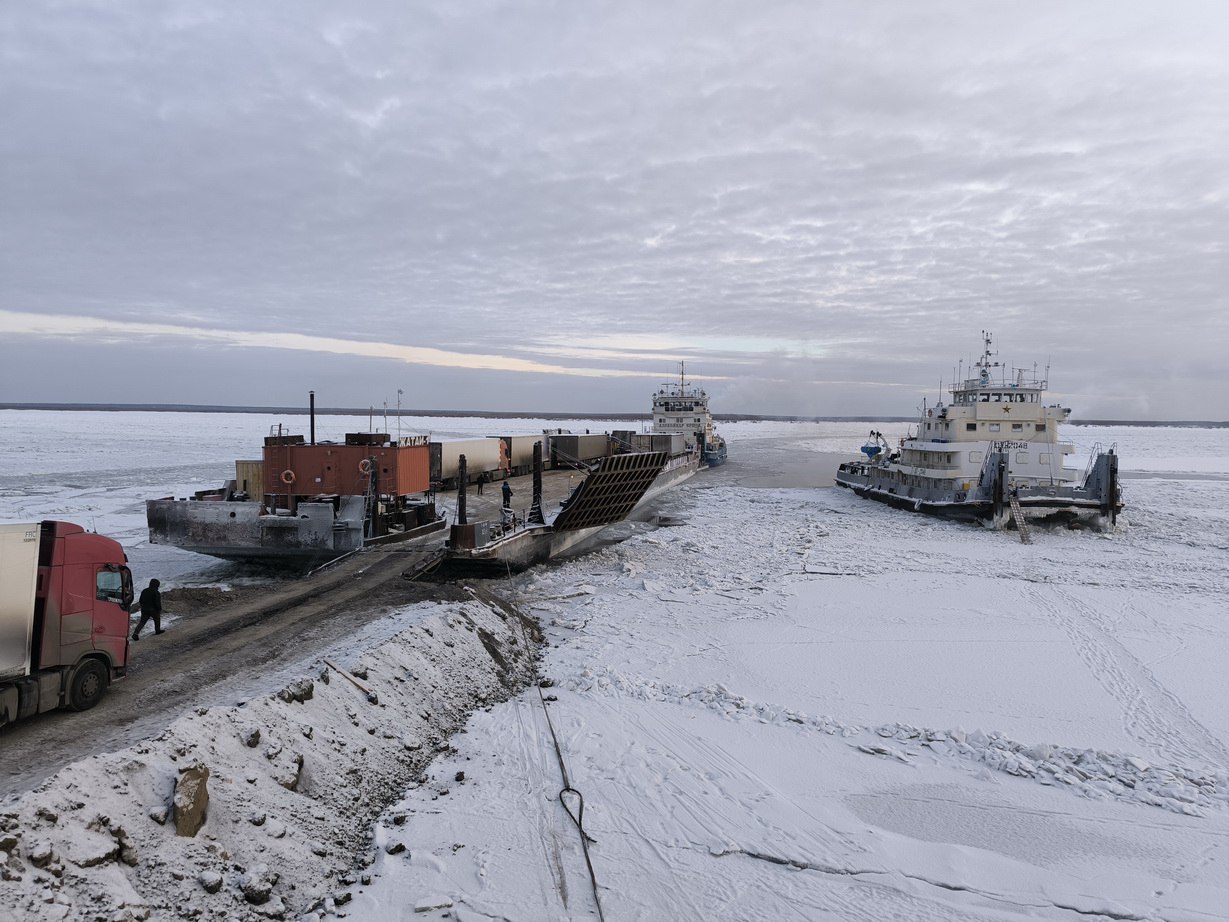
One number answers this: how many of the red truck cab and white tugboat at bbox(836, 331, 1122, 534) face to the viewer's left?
0

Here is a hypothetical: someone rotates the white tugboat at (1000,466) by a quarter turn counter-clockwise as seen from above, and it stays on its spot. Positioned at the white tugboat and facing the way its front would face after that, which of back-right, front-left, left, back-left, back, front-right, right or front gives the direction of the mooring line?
back-right

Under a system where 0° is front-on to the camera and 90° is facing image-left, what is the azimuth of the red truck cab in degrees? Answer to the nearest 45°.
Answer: approximately 225°

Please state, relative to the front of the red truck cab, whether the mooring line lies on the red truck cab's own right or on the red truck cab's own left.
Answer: on the red truck cab's own right

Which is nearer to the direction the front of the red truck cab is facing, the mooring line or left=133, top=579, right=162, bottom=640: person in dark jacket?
the person in dark jacket

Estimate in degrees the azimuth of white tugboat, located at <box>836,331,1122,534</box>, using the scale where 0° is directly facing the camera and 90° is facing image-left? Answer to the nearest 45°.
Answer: approximately 315°

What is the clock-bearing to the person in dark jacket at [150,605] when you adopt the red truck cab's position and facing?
The person in dark jacket is roughly at 11 o'clock from the red truck cab.

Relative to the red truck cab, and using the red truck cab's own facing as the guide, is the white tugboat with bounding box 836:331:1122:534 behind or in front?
in front
